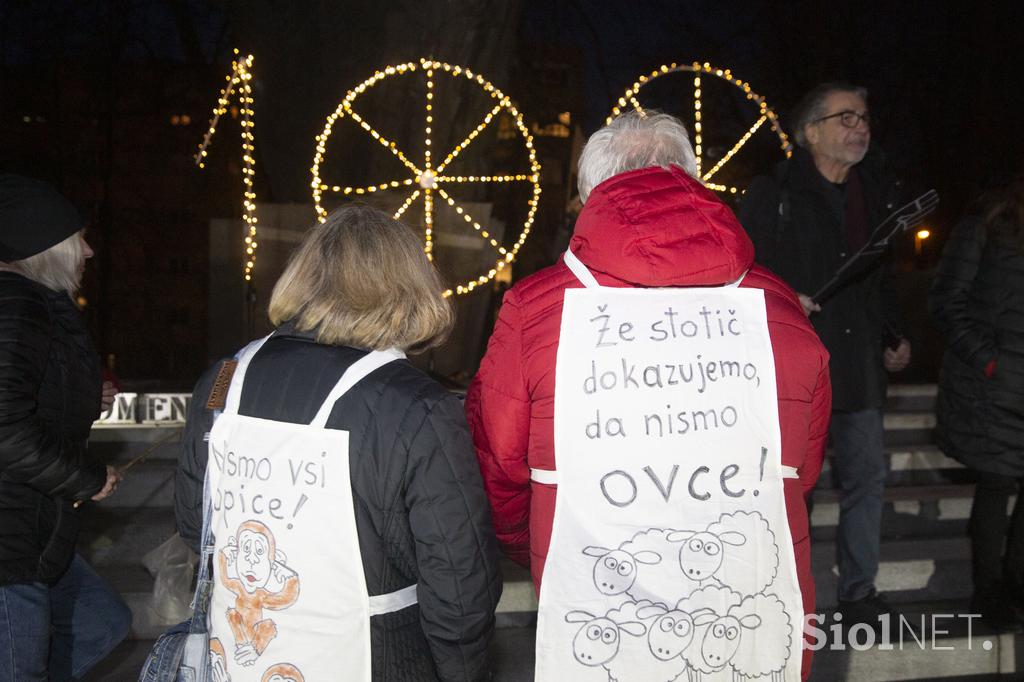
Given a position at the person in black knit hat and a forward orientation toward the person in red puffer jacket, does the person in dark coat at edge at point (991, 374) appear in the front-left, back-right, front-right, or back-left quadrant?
front-left

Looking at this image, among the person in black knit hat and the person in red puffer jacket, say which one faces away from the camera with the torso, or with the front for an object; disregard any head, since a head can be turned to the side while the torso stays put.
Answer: the person in red puffer jacket

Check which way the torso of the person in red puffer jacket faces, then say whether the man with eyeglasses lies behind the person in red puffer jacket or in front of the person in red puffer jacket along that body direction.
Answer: in front

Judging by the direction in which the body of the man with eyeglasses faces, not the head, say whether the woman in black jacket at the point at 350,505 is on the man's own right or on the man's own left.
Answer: on the man's own right

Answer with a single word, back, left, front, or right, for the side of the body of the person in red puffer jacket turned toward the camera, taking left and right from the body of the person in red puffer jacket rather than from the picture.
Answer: back

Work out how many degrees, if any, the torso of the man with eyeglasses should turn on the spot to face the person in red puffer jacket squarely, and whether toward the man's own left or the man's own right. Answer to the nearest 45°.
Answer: approximately 45° to the man's own right

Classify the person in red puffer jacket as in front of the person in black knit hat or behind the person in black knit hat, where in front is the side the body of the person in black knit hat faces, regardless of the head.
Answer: in front

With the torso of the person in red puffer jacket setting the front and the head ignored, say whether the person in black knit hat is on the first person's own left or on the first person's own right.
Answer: on the first person's own left

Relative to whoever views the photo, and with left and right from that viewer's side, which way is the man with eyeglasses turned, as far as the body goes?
facing the viewer and to the right of the viewer

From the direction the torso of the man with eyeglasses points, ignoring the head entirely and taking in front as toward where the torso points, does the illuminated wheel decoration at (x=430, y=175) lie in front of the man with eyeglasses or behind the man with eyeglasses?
behind

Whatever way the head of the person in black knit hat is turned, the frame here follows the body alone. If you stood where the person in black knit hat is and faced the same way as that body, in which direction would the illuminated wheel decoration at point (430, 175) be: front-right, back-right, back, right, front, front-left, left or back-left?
front-left

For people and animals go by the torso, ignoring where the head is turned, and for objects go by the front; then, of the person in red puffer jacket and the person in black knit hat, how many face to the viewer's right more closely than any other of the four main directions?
1

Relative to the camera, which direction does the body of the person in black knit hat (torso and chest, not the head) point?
to the viewer's right

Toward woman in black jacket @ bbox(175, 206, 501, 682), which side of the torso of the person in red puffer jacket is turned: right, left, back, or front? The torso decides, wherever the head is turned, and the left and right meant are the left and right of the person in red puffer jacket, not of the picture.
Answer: left

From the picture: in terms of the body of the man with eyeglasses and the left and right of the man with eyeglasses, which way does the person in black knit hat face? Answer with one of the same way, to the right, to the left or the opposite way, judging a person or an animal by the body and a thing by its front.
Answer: to the left

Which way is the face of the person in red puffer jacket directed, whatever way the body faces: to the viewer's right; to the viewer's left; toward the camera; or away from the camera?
away from the camera
